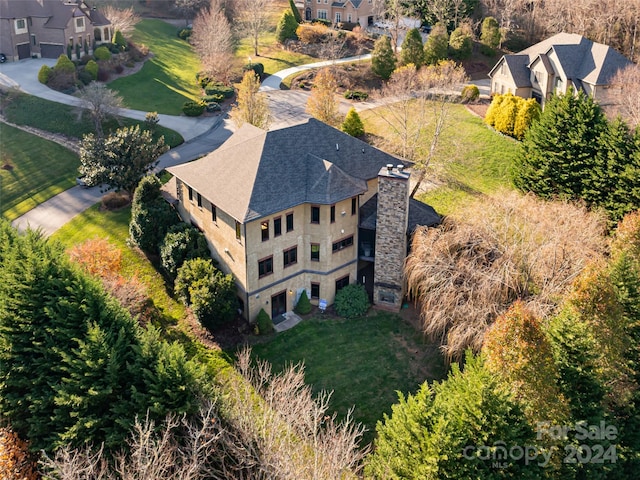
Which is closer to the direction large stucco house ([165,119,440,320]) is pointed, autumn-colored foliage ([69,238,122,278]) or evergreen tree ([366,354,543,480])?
the autumn-colored foliage

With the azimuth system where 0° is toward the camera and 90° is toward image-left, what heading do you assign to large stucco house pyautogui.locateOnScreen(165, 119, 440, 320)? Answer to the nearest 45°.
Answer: approximately 135°

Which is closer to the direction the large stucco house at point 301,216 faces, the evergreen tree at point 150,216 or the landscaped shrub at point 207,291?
the evergreen tree

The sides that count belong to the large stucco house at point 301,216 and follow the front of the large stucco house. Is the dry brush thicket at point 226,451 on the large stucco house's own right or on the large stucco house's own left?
on the large stucco house's own left

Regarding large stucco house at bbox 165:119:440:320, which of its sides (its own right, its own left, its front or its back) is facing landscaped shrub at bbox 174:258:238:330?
left
